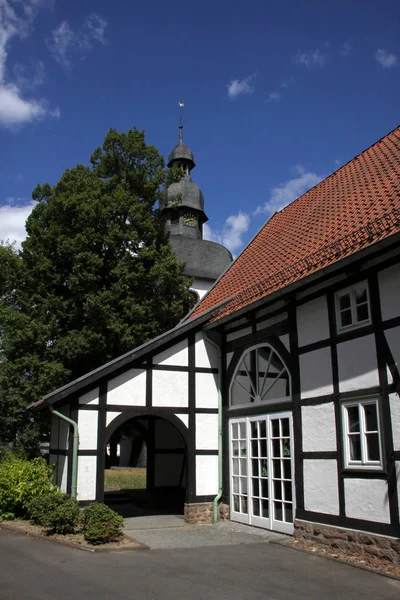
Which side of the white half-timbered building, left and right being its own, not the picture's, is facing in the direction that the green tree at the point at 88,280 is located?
right

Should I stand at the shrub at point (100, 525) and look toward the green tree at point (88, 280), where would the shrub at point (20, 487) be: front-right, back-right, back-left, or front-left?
front-left

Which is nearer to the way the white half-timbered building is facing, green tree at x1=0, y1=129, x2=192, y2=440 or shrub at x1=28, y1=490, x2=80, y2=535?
the shrub

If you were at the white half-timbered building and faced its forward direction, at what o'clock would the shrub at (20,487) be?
The shrub is roughly at 2 o'clock from the white half-timbered building.

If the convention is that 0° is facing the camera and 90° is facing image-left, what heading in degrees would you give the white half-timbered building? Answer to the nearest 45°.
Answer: approximately 45°

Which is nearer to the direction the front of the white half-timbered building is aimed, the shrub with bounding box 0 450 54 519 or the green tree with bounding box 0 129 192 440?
the shrub

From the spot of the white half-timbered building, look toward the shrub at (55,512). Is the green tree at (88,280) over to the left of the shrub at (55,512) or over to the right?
right
